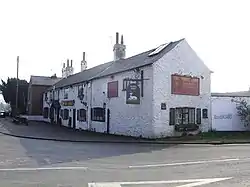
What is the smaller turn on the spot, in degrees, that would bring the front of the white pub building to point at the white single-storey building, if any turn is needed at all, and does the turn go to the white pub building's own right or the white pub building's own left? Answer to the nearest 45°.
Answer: approximately 180°

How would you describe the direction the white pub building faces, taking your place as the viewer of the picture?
facing the viewer and to the left of the viewer

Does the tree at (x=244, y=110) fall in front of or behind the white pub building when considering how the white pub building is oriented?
behind
